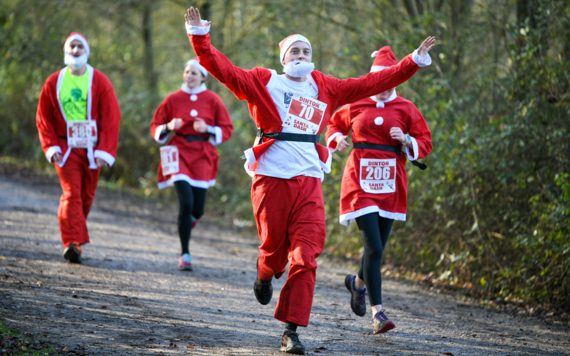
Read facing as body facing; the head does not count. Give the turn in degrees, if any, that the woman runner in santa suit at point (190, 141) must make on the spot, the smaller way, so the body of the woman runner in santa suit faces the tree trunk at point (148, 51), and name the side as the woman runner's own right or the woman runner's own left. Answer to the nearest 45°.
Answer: approximately 180°

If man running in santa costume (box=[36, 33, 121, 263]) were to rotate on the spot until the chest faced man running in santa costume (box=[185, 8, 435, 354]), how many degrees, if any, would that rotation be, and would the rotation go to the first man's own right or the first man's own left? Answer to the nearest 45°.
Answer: approximately 45° to the first man's own left

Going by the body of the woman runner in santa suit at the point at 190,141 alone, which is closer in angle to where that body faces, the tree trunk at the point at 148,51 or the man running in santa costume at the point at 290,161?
the man running in santa costume

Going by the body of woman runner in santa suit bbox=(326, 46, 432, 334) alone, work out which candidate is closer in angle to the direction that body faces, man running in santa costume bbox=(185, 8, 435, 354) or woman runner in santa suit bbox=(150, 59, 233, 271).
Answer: the man running in santa costume

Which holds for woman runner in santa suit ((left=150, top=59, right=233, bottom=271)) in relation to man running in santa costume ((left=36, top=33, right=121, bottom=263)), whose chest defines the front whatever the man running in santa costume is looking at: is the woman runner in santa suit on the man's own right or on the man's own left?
on the man's own left

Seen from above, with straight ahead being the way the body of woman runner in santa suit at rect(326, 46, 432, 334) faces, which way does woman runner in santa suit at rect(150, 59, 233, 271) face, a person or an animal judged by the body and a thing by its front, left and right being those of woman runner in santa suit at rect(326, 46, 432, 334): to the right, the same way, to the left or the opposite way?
the same way

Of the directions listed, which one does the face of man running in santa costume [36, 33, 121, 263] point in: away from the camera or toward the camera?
toward the camera

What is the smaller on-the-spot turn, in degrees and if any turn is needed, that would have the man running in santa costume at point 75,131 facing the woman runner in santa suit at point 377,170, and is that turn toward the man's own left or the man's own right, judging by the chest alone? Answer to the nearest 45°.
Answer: approximately 45° to the man's own left

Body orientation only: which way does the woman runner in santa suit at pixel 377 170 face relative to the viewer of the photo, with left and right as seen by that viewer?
facing the viewer

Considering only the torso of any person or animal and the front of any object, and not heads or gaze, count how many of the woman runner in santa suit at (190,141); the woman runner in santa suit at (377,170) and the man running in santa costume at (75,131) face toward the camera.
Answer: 3

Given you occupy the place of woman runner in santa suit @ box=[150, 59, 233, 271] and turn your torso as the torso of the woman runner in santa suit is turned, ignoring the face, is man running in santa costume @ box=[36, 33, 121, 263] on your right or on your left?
on your right

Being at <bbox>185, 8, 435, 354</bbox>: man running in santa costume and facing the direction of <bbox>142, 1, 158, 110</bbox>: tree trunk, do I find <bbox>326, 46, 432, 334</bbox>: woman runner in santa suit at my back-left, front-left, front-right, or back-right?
front-right

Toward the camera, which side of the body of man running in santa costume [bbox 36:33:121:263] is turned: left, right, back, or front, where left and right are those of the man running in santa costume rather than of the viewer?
front

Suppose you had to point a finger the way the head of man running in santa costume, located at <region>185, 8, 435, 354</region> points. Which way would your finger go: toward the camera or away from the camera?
toward the camera
